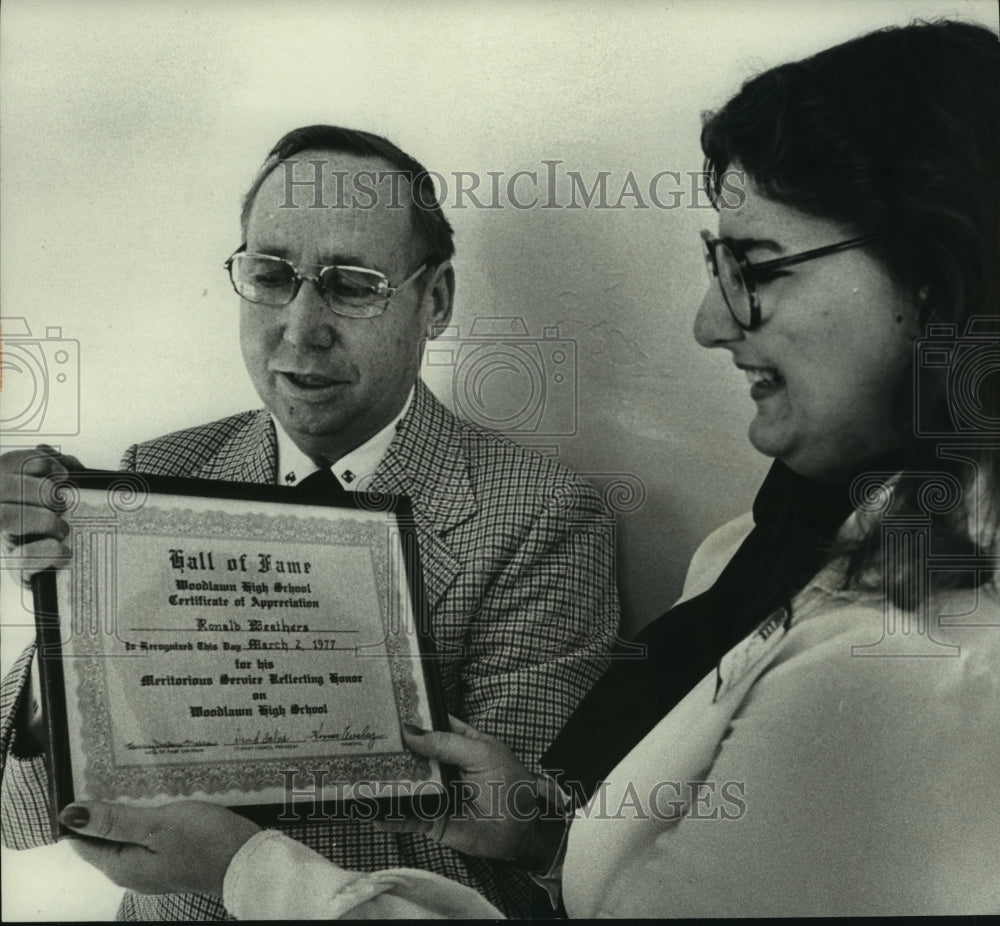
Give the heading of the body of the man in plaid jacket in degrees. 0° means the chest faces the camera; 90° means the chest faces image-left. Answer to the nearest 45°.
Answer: approximately 45°

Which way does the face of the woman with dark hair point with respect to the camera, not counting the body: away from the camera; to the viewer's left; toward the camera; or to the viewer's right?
to the viewer's left

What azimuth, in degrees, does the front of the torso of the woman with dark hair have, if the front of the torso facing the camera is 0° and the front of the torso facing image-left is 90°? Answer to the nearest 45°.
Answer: approximately 90°

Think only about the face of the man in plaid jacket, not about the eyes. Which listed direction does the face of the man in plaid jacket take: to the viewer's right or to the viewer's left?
to the viewer's left

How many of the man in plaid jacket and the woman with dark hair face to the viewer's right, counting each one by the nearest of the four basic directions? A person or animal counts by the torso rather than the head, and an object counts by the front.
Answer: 0
